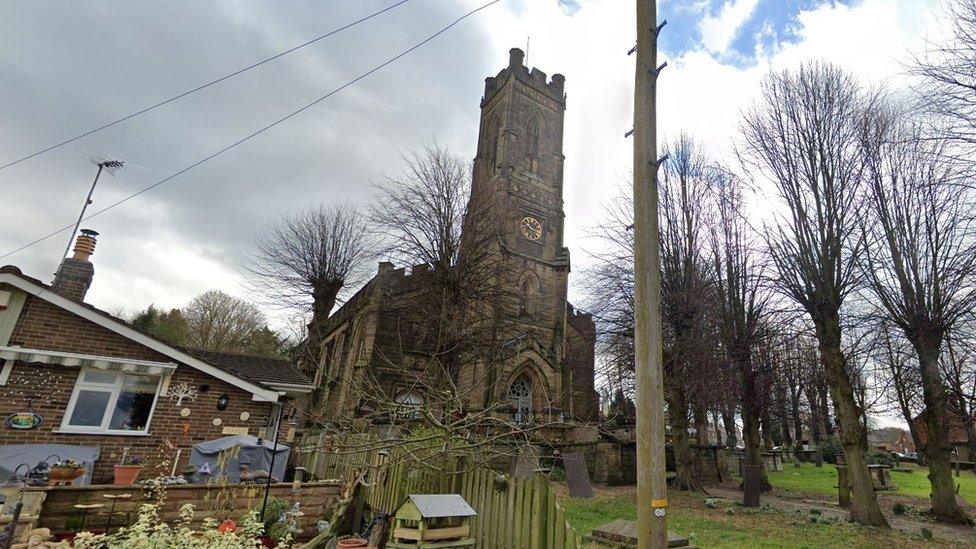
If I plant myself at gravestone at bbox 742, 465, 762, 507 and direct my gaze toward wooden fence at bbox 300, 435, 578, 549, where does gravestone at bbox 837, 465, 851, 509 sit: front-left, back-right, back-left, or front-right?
back-left

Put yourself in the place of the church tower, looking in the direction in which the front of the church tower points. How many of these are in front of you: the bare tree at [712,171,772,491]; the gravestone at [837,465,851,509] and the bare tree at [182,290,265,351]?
2

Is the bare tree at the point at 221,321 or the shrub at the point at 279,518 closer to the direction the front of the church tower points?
the shrub

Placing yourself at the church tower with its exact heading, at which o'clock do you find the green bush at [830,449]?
The green bush is roughly at 10 o'clock from the church tower.

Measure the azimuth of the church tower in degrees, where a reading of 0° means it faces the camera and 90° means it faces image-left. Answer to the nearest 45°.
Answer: approximately 315°

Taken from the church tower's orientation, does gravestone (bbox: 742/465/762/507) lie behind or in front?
in front

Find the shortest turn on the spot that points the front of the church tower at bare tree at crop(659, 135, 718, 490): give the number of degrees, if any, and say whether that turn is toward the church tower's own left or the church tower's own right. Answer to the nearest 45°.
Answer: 0° — it already faces it

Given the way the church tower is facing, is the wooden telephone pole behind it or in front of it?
in front

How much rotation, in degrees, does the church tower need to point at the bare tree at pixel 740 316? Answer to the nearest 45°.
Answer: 0° — it already faces it

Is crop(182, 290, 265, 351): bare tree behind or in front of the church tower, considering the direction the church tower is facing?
behind

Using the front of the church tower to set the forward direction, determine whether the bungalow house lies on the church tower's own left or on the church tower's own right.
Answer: on the church tower's own right
